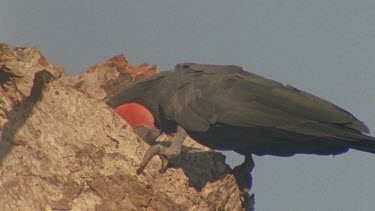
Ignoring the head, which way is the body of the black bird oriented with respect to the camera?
to the viewer's left
